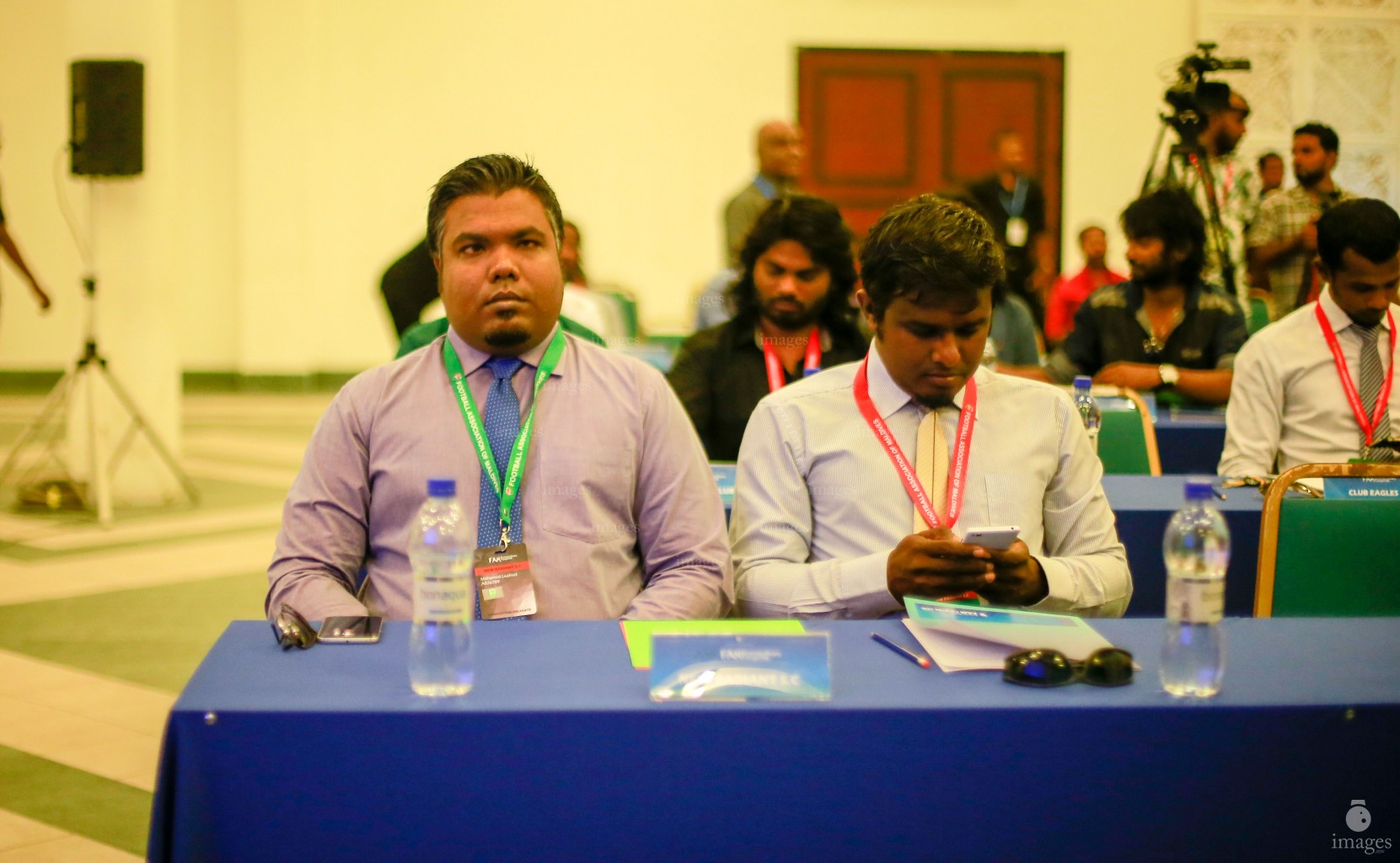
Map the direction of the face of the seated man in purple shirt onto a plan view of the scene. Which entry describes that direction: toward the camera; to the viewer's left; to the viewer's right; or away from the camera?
toward the camera

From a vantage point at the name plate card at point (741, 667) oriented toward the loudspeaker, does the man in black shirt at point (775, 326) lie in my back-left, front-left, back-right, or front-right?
front-right

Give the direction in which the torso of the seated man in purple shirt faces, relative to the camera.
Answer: toward the camera

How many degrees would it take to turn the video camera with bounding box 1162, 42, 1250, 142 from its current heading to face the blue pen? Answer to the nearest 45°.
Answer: approximately 45° to its left

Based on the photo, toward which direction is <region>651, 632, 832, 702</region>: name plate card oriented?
toward the camera

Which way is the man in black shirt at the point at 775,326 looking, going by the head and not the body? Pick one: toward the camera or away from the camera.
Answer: toward the camera

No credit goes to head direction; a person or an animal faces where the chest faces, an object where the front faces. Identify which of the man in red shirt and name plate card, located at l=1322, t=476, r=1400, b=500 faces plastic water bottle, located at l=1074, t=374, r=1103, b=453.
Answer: the man in red shirt

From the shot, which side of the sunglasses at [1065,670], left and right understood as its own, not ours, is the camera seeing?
front

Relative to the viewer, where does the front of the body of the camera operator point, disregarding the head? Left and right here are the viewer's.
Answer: facing the viewer and to the left of the viewer

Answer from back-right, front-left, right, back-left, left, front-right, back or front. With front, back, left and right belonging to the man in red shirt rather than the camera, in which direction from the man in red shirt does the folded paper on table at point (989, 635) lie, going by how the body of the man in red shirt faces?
front
